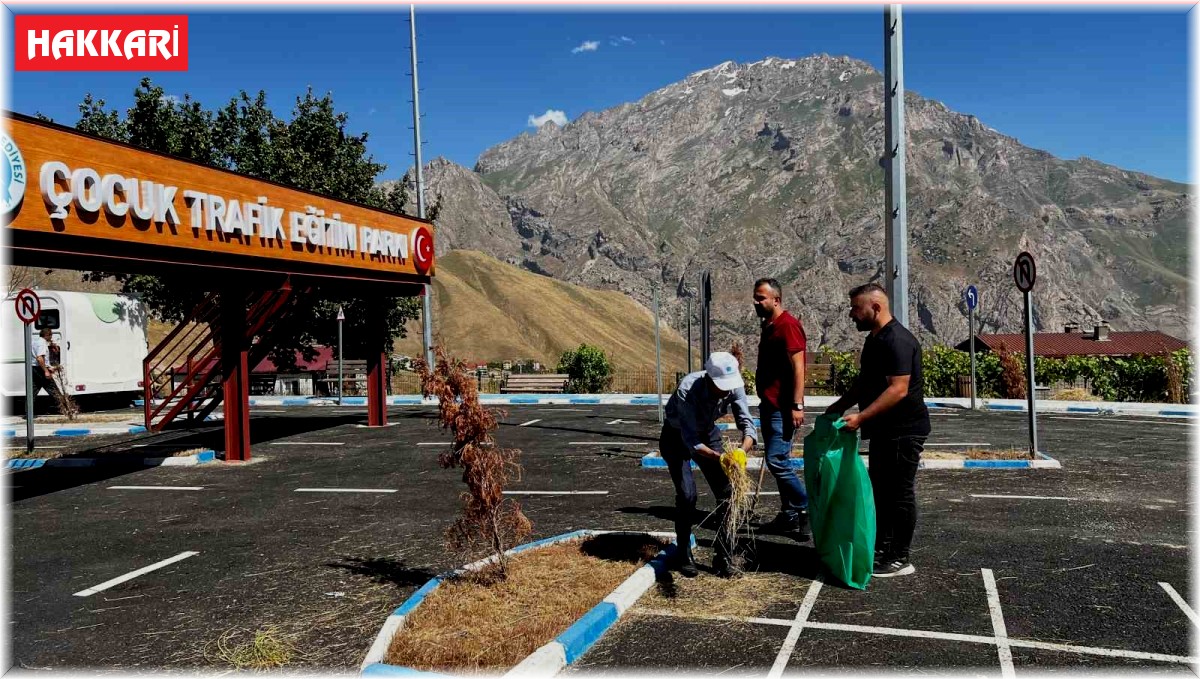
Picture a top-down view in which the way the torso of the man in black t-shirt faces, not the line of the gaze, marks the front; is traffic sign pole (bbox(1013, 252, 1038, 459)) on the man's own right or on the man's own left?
on the man's own right

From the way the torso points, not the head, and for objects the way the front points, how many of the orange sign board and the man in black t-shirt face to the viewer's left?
1

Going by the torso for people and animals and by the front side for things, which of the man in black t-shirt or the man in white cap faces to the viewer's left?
the man in black t-shirt

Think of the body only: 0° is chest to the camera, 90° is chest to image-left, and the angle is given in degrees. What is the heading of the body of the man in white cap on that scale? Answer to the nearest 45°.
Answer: approximately 315°

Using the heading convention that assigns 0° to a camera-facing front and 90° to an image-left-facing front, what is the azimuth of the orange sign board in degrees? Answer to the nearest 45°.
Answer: approximately 315°

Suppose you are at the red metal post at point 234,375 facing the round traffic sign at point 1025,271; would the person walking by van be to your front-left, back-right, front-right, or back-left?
back-left

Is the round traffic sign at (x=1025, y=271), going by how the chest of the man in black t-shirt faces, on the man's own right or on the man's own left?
on the man's own right

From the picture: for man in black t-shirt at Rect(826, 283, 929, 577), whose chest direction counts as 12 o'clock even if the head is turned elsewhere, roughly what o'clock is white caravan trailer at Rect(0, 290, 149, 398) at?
The white caravan trailer is roughly at 1 o'clock from the man in black t-shirt.

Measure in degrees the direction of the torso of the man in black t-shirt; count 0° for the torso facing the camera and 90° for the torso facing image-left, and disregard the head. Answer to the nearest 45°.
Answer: approximately 90°
